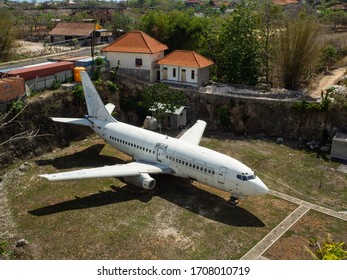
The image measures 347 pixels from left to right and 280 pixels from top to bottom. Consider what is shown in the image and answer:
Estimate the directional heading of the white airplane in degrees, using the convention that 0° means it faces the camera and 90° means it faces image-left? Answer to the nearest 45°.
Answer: approximately 315°
